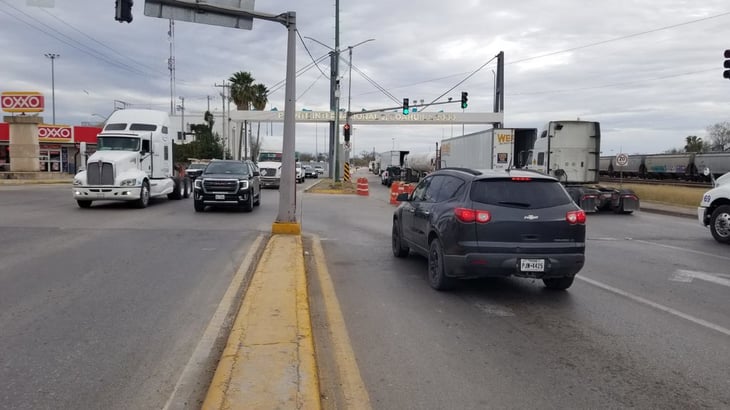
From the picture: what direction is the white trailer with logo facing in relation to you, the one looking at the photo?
facing away from the viewer and to the left of the viewer

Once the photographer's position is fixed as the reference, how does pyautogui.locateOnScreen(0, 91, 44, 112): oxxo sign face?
facing the viewer

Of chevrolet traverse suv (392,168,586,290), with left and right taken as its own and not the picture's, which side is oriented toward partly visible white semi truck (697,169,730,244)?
right

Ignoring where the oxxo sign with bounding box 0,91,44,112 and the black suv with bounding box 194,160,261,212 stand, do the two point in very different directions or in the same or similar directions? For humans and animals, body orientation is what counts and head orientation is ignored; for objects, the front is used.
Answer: same or similar directions

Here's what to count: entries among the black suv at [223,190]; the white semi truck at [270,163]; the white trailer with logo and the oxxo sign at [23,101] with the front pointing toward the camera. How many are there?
3

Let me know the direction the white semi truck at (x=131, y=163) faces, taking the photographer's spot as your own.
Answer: facing the viewer and to the left of the viewer

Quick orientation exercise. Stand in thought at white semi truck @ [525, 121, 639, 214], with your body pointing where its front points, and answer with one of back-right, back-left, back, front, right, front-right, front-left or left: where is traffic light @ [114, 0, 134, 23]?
left

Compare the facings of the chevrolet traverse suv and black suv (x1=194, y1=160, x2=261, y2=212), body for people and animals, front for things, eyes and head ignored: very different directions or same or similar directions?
very different directions

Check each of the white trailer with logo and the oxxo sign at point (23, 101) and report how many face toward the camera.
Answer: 1

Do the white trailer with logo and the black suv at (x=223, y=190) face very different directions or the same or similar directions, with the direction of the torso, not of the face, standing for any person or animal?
very different directions

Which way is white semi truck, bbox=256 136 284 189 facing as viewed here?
toward the camera

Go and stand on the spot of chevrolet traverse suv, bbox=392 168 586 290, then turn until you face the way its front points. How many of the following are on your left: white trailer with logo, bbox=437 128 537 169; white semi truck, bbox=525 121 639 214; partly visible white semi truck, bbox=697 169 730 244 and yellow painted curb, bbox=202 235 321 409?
1

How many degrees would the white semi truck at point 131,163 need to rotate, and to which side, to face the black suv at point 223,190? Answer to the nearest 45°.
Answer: approximately 90° to its left

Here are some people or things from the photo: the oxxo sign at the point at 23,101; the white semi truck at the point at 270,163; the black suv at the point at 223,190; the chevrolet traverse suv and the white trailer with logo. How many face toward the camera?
3

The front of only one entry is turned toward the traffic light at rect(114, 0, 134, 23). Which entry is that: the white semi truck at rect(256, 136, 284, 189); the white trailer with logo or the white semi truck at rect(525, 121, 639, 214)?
the white semi truck at rect(256, 136, 284, 189)

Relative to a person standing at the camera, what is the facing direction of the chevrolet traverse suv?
facing away from the viewer and to the left of the viewer

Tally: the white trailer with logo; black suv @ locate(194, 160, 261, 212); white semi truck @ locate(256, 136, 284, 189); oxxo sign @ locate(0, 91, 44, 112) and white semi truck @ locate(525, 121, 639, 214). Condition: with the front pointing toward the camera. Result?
3

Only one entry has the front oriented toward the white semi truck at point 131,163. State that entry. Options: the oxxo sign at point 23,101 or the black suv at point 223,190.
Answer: the oxxo sign
